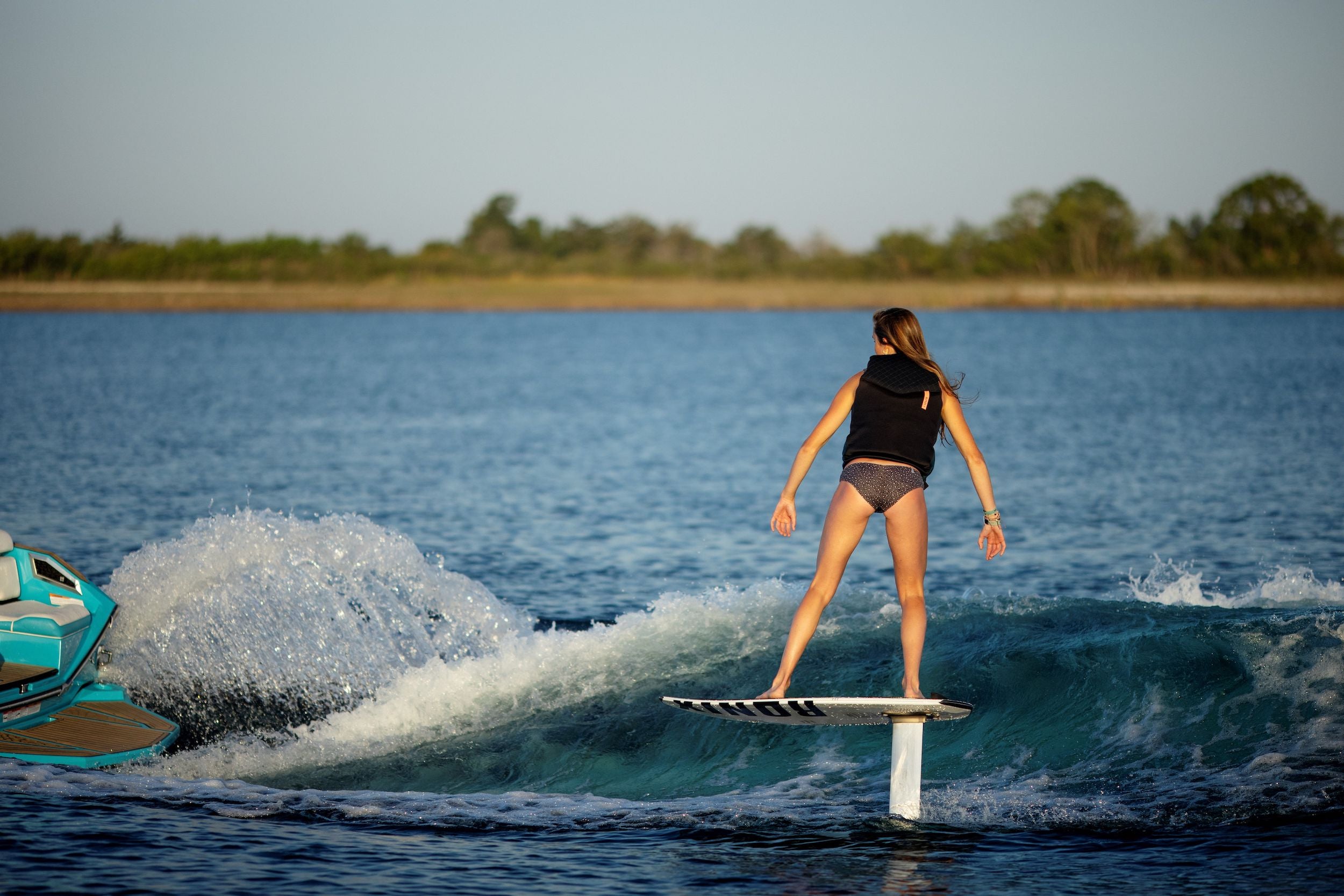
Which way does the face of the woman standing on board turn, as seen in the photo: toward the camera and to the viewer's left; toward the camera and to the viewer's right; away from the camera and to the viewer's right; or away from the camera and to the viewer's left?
away from the camera and to the viewer's left

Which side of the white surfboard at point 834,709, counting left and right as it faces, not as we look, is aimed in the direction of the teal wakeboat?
front

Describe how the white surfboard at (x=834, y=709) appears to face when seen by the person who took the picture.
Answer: facing to the left of the viewer

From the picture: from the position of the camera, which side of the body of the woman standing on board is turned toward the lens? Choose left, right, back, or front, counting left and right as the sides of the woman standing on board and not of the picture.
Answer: back

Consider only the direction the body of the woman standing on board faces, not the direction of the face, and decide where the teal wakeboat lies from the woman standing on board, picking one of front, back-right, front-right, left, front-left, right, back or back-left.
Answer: left
